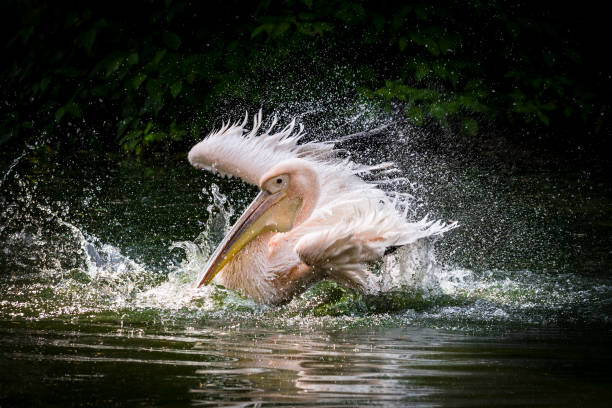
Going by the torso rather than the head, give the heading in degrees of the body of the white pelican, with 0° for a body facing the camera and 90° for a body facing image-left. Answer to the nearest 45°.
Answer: approximately 45°
